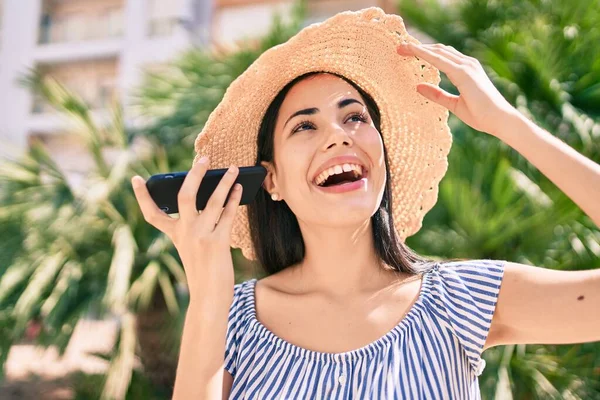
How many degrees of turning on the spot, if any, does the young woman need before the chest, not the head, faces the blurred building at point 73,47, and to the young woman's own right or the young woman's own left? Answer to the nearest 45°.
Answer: approximately 135° to the young woman's own right

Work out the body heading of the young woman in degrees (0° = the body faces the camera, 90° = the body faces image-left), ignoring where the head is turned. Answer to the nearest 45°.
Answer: approximately 0°

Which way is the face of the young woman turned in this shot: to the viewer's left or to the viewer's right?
to the viewer's right
